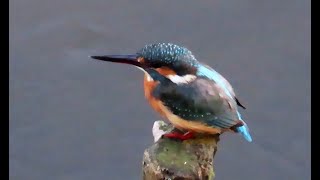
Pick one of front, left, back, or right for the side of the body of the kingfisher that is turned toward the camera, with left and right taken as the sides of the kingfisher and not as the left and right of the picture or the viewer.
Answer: left
